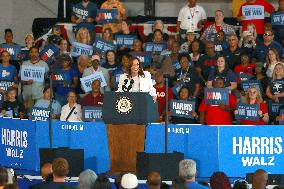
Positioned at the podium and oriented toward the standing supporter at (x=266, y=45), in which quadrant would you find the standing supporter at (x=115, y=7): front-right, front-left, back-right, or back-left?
front-left

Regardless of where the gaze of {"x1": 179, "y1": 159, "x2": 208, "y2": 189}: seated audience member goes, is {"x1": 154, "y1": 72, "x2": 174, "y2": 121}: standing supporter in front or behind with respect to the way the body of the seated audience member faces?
in front

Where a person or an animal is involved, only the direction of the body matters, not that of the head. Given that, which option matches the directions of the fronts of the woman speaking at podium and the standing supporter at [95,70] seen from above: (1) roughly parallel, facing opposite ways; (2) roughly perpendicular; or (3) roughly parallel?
roughly parallel

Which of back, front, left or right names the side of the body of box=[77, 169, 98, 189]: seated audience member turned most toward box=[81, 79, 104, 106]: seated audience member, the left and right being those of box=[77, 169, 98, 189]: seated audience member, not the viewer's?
front

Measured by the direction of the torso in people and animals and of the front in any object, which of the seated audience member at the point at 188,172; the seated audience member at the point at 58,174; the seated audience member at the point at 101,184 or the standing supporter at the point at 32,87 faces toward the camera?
the standing supporter

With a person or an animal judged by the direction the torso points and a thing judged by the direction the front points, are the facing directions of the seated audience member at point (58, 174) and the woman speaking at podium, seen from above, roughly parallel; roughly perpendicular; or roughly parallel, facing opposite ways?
roughly parallel, facing opposite ways

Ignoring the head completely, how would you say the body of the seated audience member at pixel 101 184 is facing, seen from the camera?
away from the camera

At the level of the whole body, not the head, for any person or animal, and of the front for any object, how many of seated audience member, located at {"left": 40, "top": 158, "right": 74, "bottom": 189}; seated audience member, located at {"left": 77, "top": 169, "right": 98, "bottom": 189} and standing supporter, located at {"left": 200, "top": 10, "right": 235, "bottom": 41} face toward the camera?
1

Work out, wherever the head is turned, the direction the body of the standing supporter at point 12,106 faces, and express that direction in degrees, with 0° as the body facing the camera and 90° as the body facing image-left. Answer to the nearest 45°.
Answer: approximately 0°

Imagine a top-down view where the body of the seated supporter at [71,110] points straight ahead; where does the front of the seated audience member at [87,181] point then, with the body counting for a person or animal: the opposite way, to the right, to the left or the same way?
the opposite way

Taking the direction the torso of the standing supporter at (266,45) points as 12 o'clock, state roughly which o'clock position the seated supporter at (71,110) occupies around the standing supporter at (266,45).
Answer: the seated supporter at (71,110) is roughly at 2 o'clock from the standing supporter at (266,45).

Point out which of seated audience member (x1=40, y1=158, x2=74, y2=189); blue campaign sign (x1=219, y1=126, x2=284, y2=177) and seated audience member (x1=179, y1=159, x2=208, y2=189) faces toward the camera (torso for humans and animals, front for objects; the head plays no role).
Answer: the blue campaign sign

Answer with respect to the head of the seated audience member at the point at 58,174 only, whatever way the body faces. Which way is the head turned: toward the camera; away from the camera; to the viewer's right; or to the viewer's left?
away from the camera

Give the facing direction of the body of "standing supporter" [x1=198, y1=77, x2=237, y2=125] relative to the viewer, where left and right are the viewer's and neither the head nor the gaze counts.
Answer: facing the viewer

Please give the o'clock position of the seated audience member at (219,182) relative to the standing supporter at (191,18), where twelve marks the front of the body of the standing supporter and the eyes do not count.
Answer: The seated audience member is roughly at 12 o'clock from the standing supporter.

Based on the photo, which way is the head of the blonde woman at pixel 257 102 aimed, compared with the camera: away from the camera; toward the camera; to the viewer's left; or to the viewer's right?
toward the camera

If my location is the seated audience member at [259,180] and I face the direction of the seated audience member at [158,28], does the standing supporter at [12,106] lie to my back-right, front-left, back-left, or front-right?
front-left

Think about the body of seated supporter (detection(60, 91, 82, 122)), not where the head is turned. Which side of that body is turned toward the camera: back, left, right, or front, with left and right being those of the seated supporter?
front
